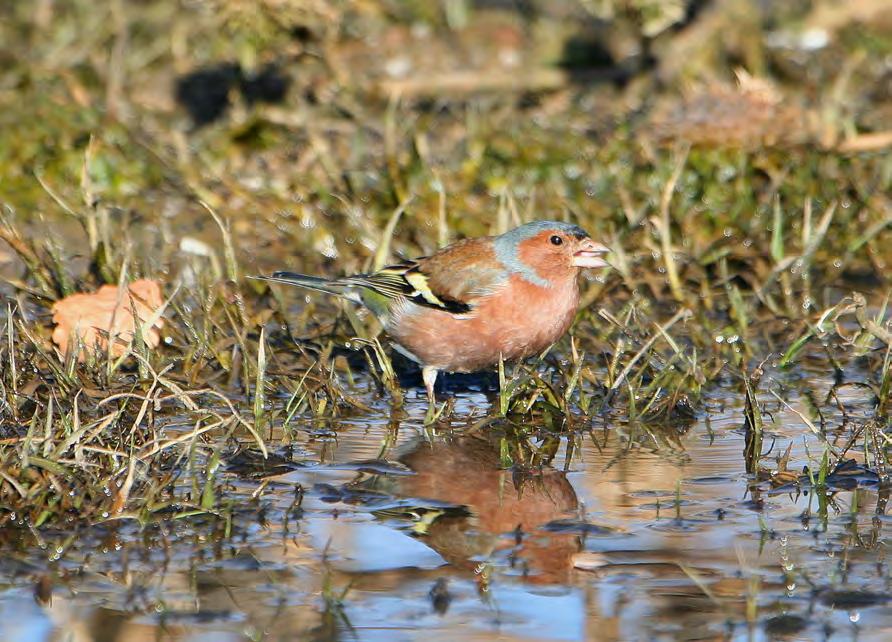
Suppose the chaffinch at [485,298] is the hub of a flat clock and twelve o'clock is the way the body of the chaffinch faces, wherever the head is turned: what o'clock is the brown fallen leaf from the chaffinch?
The brown fallen leaf is roughly at 6 o'clock from the chaffinch.

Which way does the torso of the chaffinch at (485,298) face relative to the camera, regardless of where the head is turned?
to the viewer's right
